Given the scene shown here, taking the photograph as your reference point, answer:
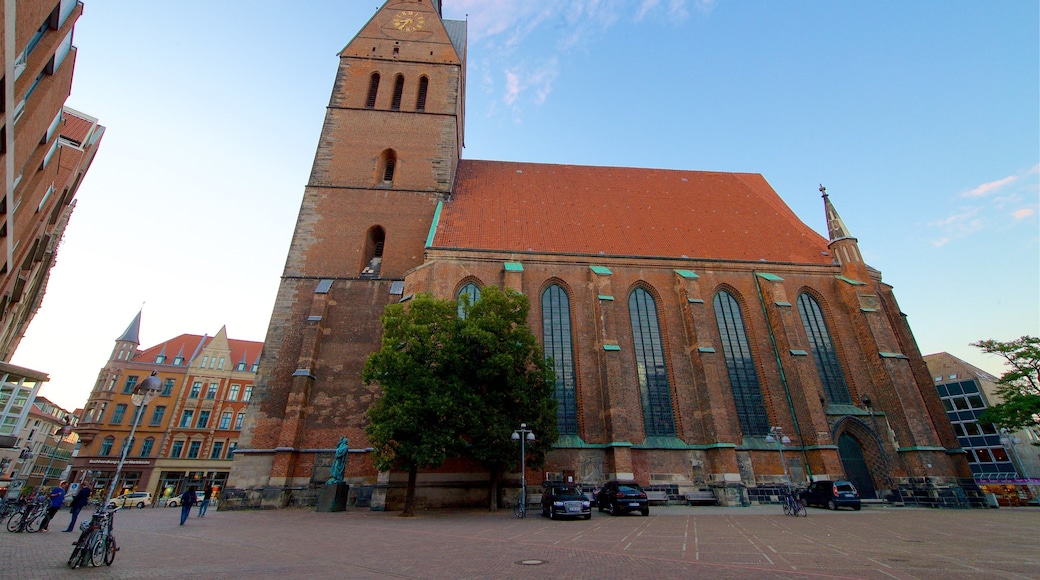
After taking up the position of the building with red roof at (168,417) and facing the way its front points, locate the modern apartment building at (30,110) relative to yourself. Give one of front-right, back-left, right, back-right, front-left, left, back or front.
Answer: front

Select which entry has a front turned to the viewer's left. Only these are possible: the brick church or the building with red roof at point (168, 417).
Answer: the brick church

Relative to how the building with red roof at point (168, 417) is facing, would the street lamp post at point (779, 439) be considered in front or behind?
in front

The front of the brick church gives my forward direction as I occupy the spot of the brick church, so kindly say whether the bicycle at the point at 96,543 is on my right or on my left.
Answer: on my left

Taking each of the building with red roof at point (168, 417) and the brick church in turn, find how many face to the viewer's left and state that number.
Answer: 1

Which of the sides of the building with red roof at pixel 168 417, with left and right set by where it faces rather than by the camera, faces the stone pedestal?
front

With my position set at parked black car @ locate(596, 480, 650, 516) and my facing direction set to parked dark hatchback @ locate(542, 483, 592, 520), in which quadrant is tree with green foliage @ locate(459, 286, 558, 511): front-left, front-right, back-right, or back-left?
front-right

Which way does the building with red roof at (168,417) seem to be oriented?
toward the camera

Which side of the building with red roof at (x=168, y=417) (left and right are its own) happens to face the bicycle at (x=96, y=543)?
front

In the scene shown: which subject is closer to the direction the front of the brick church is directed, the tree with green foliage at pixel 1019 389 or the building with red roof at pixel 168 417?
the building with red roof
